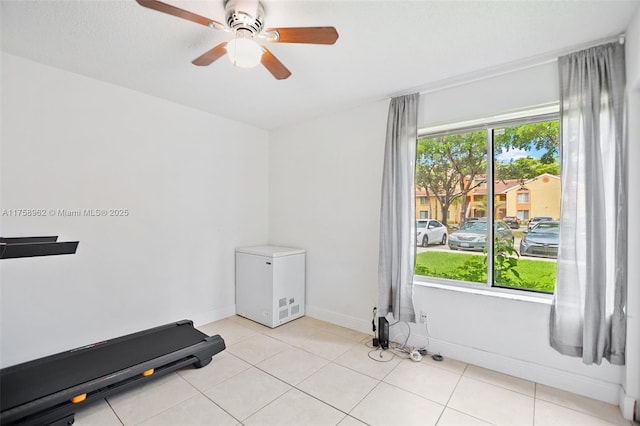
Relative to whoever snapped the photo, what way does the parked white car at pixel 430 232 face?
facing the viewer and to the left of the viewer

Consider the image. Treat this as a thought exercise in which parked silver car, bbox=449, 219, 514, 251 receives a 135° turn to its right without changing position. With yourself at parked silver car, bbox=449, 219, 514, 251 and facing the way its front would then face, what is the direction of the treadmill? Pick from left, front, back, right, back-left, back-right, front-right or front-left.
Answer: back-left

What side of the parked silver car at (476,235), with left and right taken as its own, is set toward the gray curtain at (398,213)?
front

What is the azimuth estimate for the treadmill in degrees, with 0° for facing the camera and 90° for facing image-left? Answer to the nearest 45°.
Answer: approximately 45°

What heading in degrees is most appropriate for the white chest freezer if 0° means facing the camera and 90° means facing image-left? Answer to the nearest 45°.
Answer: approximately 45°

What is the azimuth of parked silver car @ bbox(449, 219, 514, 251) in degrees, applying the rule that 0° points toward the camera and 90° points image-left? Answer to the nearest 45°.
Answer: approximately 45°

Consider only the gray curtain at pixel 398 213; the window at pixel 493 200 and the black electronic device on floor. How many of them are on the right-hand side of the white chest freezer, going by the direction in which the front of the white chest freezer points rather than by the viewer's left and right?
0

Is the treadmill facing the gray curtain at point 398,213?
no

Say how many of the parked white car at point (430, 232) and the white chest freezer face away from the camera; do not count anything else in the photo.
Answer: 0

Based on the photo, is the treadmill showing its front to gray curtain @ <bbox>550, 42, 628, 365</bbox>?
no
